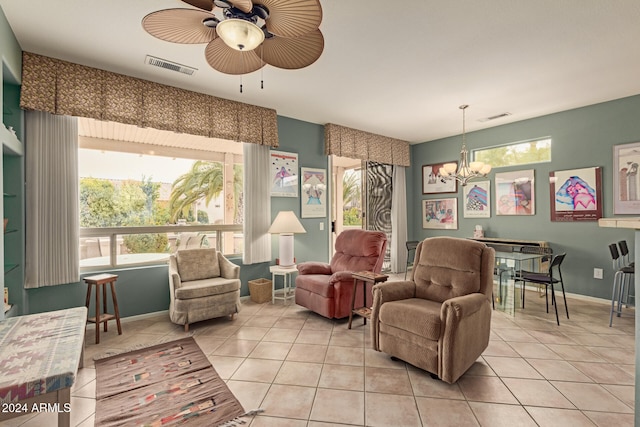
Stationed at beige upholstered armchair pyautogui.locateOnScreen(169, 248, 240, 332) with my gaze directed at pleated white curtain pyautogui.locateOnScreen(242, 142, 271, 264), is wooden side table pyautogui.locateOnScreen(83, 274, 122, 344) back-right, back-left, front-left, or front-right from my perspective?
back-left

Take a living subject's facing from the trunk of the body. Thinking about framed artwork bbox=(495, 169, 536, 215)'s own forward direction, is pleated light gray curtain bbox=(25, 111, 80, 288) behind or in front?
in front

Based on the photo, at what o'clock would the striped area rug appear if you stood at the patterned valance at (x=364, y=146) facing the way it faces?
The striped area rug is roughly at 2 o'clock from the patterned valance.

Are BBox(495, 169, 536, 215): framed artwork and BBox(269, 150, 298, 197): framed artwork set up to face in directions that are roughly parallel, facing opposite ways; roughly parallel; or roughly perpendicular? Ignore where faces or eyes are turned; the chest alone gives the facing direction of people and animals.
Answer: roughly perpendicular

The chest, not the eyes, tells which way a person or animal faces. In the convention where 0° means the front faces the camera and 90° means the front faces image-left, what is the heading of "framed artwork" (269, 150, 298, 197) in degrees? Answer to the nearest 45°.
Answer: approximately 315°

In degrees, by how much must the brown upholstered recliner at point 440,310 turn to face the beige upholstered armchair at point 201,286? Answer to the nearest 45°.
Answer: approximately 45° to its right

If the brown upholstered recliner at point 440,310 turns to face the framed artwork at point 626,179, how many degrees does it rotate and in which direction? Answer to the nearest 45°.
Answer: approximately 180°

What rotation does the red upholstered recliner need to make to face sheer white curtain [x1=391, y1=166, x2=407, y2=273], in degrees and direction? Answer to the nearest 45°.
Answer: approximately 180°

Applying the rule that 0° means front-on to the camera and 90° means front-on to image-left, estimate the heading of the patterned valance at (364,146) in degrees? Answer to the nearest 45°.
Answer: approximately 315°

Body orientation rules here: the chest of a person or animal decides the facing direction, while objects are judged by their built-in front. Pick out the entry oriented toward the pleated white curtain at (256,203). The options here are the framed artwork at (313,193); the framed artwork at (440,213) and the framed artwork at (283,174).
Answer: the framed artwork at (440,213)
